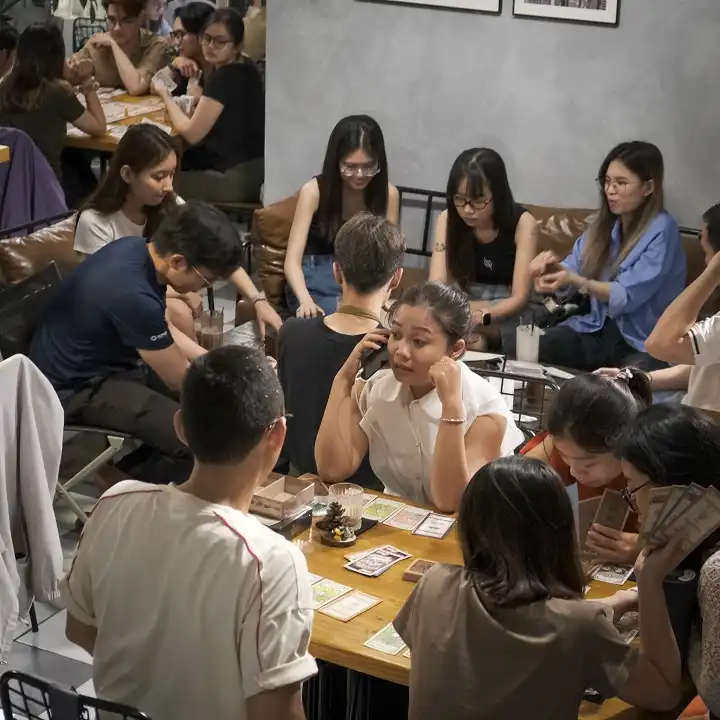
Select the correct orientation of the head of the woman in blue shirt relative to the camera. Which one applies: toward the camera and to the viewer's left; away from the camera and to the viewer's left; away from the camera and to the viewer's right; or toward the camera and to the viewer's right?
toward the camera and to the viewer's left

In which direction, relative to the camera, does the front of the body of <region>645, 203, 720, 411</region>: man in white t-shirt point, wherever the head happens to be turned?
to the viewer's left

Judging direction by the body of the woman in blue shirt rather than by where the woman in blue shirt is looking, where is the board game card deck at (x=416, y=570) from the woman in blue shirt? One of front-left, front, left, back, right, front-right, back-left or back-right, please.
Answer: front-left

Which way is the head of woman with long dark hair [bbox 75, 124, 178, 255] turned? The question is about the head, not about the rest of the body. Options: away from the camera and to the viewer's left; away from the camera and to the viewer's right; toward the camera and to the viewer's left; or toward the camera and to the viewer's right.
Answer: toward the camera and to the viewer's right

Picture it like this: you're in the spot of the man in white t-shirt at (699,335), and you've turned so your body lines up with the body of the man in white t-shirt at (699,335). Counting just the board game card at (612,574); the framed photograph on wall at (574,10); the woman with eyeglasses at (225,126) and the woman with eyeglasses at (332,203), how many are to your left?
1

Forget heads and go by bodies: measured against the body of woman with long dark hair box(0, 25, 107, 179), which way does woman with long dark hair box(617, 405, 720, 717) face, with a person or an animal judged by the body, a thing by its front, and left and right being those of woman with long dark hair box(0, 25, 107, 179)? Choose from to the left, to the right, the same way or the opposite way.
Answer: to the left

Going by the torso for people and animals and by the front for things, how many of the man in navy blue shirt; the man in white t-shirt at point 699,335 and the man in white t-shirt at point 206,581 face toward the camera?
0

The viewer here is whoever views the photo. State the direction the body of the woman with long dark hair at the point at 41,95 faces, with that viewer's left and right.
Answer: facing away from the viewer and to the right of the viewer

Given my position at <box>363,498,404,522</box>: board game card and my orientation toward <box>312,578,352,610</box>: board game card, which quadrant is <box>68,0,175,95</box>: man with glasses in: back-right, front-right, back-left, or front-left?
back-right

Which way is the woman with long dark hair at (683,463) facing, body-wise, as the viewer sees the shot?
to the viewer's left

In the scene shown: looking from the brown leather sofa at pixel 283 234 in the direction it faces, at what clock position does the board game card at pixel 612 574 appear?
The board game card is roughly at 11 o'clock from the brown leather sofa.

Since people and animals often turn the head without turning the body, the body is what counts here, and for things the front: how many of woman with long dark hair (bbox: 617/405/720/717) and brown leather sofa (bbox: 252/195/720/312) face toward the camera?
1

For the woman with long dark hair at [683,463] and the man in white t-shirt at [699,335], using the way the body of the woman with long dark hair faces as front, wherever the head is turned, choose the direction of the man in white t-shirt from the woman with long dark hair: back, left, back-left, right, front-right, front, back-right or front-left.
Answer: right

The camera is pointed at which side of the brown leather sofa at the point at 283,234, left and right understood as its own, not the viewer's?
front

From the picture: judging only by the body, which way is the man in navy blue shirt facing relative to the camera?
to the viewer's right

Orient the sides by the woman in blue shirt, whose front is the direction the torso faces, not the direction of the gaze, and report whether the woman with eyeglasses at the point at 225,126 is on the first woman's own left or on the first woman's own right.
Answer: on the first woman's own right

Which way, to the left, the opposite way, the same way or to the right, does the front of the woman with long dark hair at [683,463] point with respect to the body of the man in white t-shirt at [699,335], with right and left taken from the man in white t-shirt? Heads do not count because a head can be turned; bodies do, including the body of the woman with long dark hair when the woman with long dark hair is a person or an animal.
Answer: the same way
